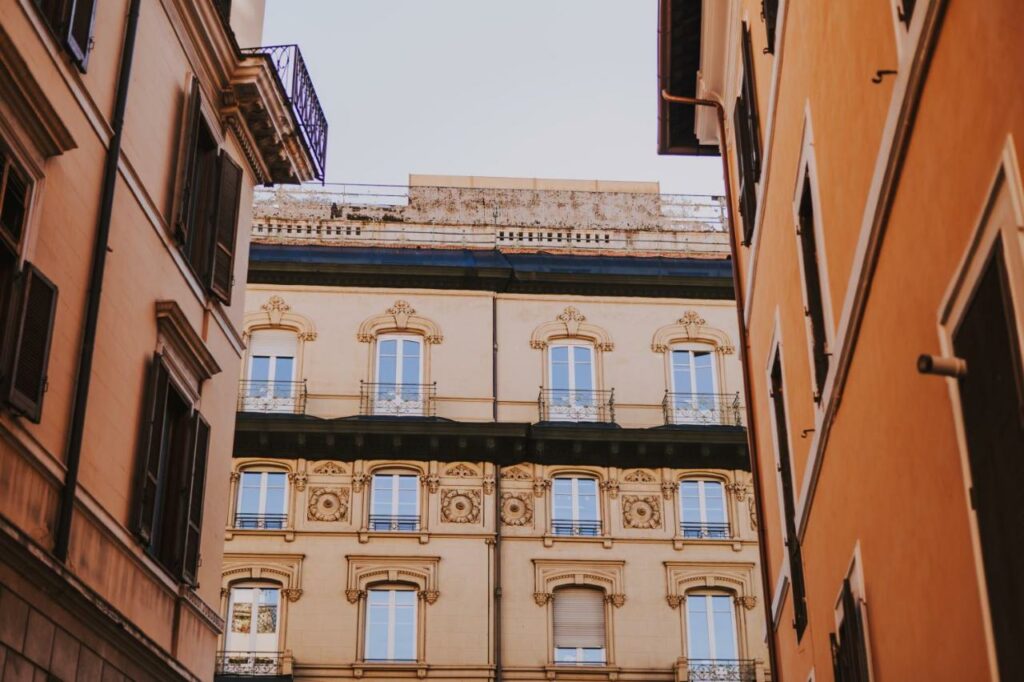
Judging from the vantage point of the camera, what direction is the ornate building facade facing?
facing the viewer
